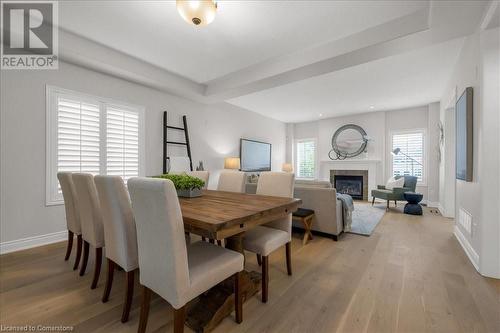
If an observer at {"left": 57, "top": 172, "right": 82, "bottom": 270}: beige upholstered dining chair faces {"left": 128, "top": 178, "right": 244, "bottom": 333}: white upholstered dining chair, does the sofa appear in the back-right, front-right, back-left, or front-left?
front-left

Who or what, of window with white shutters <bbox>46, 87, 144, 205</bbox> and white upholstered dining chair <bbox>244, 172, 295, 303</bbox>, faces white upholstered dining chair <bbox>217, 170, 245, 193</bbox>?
the window with white shutters

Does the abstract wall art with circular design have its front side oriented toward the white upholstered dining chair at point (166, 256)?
yes

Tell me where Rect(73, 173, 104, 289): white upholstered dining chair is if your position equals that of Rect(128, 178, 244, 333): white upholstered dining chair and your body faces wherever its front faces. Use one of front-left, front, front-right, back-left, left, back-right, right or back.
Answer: left

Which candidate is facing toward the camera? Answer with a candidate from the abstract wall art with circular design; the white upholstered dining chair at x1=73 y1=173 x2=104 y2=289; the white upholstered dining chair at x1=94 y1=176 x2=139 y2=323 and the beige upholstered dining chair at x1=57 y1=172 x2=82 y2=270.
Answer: the abstract wall art with circular design

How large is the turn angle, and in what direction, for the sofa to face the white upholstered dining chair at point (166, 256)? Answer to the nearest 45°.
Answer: approximately 180°

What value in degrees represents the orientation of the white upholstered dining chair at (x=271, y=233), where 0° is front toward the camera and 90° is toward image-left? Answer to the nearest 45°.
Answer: approximately 45°

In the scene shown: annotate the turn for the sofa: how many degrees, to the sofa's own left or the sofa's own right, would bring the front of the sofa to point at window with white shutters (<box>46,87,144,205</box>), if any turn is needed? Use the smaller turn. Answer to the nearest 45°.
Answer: approximately 135° to the sofa's own left

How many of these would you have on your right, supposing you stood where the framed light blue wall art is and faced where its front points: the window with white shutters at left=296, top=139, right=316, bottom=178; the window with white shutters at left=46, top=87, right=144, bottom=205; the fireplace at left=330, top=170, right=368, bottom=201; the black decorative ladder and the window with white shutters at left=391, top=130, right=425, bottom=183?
2

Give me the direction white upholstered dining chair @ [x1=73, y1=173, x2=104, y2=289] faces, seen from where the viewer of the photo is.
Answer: facing away from the viewer and to the right of the viewer

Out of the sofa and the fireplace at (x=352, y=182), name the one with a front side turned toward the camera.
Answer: the fireplace

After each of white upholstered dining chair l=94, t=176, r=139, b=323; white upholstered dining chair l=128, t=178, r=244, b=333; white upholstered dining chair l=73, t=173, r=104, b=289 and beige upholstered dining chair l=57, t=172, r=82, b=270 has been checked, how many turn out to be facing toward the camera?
0

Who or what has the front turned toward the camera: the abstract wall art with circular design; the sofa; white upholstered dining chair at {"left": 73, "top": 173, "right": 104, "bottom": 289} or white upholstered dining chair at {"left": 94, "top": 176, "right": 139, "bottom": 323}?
the abstract wall art with circular design

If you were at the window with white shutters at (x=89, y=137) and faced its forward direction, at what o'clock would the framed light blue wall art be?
The framed light blue wall art is roughly at 10 o'clock from the window with white shutters.

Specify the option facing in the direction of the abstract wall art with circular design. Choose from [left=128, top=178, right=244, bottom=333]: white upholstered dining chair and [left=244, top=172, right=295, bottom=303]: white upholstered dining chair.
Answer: [left=128, top=178, right=244, bottom=333]: white upholstered dining chair

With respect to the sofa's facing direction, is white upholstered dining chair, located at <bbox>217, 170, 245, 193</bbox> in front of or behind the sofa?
behind

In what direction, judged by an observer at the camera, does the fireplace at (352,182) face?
facing the viewer

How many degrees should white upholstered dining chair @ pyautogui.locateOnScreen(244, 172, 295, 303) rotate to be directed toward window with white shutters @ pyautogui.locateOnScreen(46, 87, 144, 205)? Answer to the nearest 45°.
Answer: approximately 45° to its right

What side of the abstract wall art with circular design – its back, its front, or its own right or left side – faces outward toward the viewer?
front

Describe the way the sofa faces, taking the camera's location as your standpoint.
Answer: facing away from the viewer and to the right of the viewer

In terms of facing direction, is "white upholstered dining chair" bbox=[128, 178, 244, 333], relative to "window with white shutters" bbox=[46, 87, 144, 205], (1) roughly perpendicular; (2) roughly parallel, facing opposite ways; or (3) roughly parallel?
roughly perpendicular

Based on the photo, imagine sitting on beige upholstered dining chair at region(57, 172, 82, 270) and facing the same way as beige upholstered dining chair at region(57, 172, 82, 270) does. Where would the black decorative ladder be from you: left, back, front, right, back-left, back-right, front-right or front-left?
front
